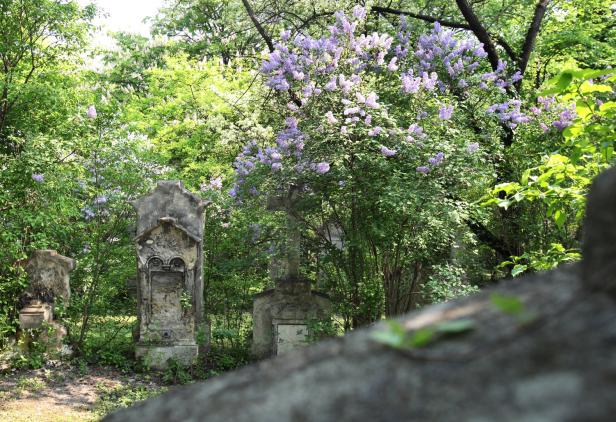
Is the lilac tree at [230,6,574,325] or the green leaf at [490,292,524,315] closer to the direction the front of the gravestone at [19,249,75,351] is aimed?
the green leaf

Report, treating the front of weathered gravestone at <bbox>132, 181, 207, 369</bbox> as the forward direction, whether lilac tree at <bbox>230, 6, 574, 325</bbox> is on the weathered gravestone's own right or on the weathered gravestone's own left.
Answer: on the weathered gravestone's own left

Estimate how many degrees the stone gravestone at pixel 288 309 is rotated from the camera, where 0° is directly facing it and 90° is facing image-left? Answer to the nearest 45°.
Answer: approximately 0°

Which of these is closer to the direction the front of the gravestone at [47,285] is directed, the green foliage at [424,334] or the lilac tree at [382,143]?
the green foliage

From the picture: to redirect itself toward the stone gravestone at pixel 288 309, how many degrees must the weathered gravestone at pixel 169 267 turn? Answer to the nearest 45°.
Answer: approximately 90° to its left

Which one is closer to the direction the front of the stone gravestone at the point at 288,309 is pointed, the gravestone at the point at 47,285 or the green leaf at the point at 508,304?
the green leaf
